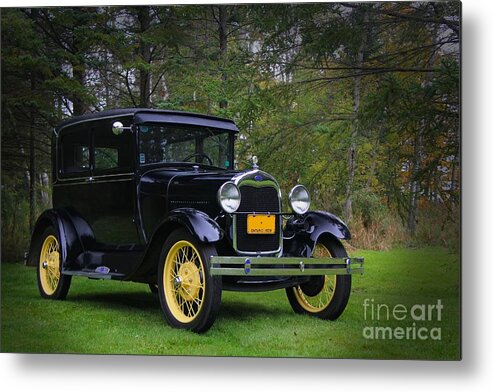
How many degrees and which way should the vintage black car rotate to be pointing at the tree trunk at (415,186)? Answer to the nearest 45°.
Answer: approximately 45° to its left

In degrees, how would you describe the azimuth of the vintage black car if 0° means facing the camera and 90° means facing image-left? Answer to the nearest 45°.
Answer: approximately 315°

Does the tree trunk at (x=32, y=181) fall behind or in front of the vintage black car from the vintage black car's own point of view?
behind
